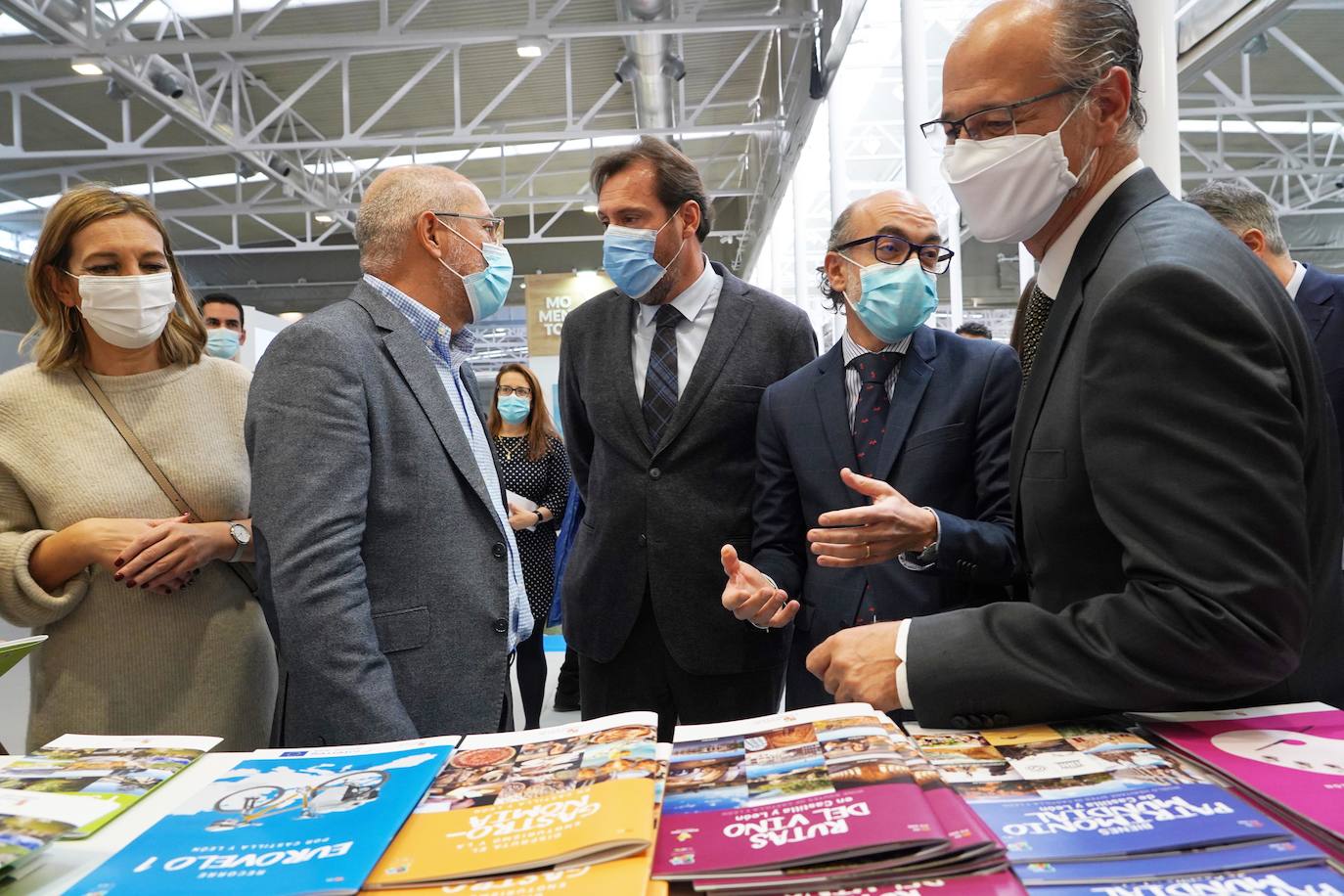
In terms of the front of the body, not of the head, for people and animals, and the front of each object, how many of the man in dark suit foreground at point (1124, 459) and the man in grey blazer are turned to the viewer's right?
1

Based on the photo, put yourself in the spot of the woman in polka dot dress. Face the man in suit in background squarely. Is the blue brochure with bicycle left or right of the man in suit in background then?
right

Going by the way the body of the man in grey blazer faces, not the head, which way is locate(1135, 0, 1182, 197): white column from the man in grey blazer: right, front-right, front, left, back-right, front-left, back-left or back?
front

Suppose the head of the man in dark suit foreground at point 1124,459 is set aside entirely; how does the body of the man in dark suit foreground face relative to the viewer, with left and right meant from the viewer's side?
facing to the left of the viewer

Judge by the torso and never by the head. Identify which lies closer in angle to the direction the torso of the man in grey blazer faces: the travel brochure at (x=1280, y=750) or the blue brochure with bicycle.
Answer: the travel brochure

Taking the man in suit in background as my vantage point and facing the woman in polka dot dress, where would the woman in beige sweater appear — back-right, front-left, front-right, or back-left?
front-left

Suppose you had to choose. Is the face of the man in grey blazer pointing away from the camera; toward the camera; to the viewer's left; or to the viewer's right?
to the viewer's right

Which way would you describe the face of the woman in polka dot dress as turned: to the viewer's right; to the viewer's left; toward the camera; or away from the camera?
toward the camera

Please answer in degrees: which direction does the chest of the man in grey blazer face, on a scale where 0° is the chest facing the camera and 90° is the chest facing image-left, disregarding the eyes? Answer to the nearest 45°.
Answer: approximately 270°

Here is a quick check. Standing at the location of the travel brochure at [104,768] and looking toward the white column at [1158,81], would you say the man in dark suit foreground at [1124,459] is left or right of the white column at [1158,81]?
right

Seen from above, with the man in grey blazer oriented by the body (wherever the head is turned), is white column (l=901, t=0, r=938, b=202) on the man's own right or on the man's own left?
on the man's own left

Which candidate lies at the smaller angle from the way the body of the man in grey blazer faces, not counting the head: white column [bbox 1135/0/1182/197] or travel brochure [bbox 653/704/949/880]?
the white column

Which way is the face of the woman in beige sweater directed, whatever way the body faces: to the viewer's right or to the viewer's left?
to the viewer's right

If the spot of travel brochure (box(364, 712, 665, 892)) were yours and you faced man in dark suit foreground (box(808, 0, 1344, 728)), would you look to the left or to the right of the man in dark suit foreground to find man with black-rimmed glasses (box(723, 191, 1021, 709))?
left
